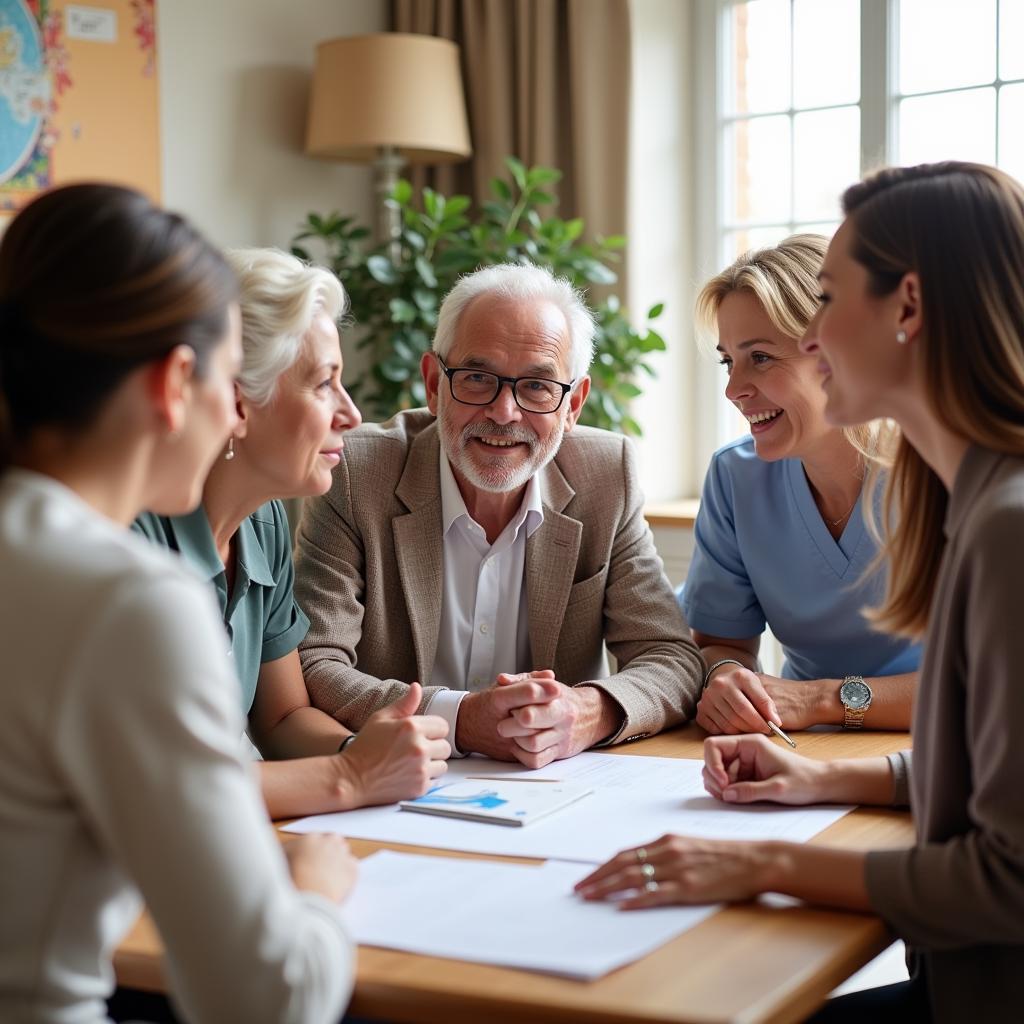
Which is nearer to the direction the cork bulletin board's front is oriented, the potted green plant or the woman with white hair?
the woman with white hair

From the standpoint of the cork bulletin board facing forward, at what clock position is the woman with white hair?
The woman with white hair is roughly at 12 o'clock from the cork bulletin board.

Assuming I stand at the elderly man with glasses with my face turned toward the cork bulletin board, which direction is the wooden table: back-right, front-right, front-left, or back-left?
back-left

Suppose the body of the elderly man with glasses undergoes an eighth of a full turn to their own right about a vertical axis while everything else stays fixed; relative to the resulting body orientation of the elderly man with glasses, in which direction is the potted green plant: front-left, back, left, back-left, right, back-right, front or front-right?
back-right

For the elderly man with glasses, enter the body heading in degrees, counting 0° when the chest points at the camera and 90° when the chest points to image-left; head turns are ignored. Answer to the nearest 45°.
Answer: approximately 0°

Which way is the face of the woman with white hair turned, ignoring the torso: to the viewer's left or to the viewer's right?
to the viewer's right

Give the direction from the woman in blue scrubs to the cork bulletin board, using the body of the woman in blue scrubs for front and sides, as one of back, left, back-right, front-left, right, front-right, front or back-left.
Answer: right

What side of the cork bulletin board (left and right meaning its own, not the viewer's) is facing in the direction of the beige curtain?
left

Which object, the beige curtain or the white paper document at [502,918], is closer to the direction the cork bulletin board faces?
the white paper document

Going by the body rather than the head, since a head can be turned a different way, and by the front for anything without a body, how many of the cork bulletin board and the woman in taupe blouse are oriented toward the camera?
1

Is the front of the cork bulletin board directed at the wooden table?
yes

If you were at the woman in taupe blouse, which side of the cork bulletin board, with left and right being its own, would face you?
front

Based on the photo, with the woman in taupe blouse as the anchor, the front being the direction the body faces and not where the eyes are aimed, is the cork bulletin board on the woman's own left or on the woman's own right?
on the woman's own right

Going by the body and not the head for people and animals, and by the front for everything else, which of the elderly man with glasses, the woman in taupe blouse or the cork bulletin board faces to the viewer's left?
the woman in taupe blouse

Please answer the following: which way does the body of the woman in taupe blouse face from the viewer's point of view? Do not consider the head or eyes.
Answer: to the viewer's left

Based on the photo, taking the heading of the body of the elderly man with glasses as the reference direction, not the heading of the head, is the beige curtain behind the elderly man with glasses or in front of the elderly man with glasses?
behind
